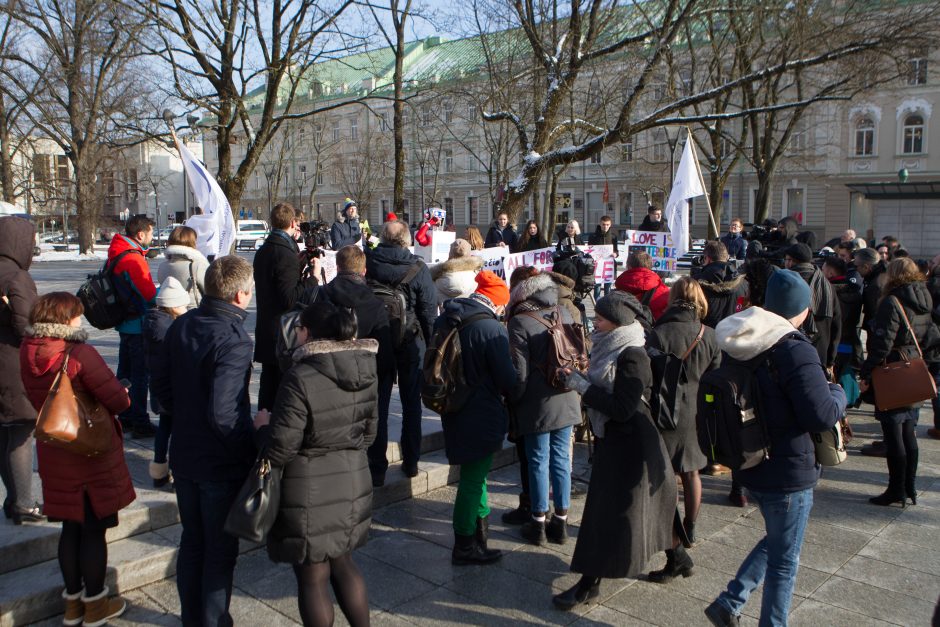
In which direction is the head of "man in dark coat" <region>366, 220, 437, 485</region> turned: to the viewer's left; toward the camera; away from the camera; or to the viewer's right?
away from the camera

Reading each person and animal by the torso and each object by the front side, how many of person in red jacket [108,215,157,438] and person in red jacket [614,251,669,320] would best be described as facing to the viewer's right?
1

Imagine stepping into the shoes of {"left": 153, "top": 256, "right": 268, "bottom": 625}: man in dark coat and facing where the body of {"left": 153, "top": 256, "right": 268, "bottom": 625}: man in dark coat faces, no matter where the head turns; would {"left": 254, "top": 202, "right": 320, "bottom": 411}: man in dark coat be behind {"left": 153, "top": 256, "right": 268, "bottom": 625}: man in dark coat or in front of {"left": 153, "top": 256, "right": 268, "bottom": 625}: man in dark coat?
in front

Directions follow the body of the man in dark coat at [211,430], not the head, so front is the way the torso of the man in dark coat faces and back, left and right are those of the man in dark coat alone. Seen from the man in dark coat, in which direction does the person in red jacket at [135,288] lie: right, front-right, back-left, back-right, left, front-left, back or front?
front-left

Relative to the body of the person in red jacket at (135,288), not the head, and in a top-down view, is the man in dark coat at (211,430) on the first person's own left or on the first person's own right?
on the first person's own right

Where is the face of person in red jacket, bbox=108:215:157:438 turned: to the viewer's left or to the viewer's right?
to the viewer's right

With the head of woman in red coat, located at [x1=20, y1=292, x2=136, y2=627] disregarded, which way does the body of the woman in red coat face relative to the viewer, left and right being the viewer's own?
facing away from the viewer and to the right of the viewer

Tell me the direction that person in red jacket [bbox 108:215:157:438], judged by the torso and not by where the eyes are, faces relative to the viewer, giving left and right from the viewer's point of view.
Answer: facing to the right of the viewer

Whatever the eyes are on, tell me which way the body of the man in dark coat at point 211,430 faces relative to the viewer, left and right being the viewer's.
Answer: facing away from the viewer and to the right of the viewer

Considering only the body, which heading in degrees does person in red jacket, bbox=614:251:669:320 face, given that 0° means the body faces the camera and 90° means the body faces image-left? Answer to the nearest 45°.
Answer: approximately 180°

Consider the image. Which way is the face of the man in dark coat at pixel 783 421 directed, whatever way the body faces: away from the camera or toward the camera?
away from the camera

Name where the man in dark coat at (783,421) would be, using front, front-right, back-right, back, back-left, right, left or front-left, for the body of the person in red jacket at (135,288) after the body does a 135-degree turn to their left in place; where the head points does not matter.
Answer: back

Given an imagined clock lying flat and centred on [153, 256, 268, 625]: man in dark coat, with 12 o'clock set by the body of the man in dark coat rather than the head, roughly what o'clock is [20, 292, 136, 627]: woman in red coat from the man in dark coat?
The woman in red coat is roughly at 9 o'clock from the man in dark coat.

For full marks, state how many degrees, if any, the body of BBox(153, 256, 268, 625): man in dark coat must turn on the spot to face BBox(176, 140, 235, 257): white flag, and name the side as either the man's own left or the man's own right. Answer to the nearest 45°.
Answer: approximately 45° to the man's own left

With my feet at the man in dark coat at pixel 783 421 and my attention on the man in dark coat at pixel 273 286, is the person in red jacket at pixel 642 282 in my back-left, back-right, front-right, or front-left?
front-right

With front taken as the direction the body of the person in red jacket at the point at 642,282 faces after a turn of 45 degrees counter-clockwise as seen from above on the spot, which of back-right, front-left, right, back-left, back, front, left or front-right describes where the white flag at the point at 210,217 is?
front-left
